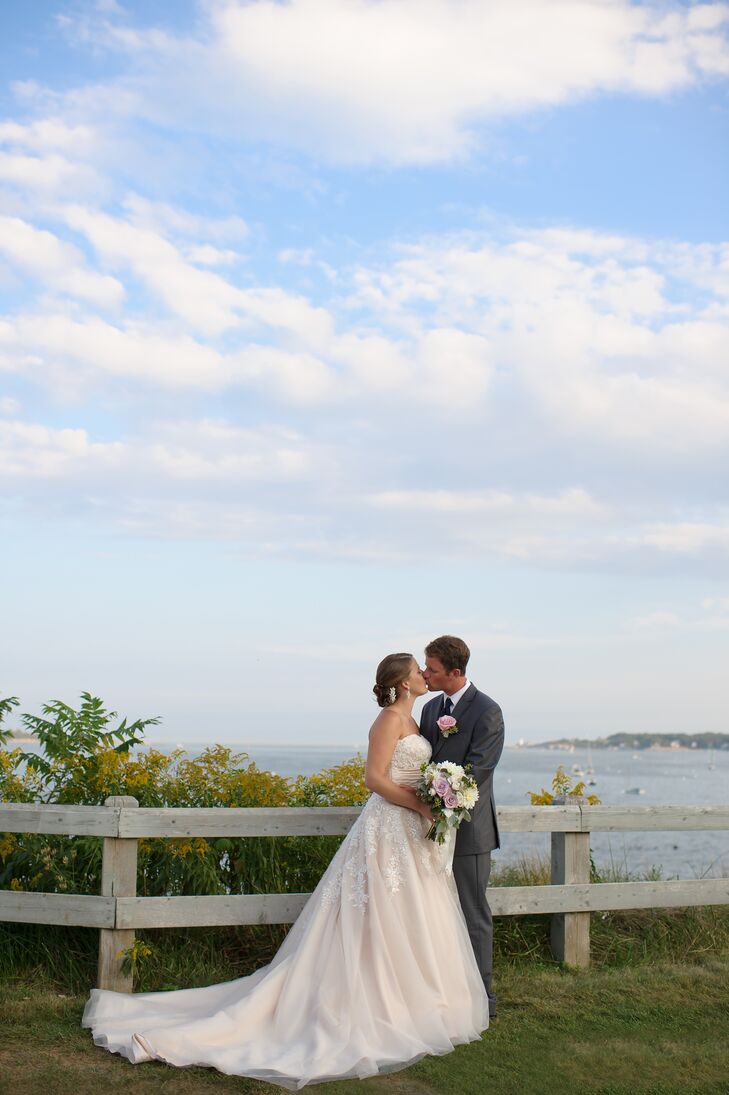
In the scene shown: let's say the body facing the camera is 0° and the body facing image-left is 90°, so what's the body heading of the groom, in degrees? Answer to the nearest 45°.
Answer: approximately 45°

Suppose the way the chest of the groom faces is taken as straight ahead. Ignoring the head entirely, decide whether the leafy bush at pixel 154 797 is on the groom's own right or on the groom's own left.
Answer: on the groom's own right
